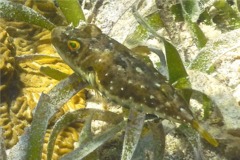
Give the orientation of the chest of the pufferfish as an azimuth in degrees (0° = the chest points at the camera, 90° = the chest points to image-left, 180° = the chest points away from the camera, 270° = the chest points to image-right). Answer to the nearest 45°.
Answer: approximately 90°
